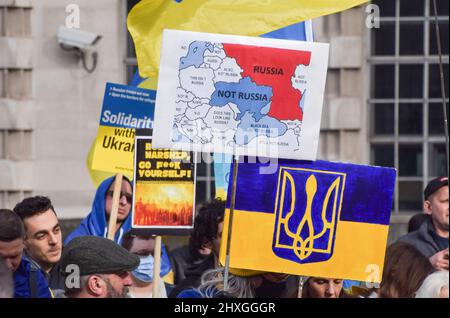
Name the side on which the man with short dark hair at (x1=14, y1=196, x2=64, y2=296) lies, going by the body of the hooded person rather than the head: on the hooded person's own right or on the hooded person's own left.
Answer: on the hooded person's own right
